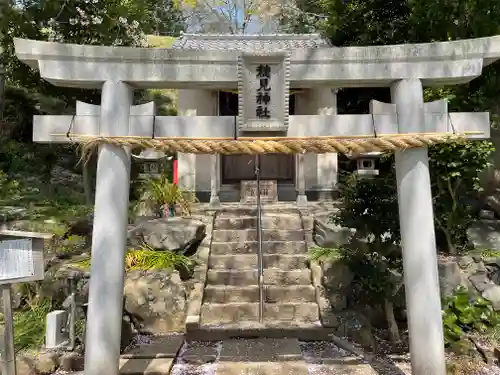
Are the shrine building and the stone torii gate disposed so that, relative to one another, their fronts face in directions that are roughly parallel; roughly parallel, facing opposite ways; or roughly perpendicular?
roughly parallel

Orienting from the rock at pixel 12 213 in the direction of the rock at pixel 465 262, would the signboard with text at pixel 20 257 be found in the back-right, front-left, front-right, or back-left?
front-right

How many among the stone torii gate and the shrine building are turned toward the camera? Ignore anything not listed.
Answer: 2

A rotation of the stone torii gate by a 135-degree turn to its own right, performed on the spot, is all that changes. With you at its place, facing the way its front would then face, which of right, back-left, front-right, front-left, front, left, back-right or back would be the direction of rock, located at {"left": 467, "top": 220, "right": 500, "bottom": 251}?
right

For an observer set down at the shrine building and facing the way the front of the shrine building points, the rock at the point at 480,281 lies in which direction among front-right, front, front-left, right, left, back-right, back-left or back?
front-left

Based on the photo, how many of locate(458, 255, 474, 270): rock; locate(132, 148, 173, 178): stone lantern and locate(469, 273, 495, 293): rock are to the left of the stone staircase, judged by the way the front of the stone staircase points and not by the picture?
2

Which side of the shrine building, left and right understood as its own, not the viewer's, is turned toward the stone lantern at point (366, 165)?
left

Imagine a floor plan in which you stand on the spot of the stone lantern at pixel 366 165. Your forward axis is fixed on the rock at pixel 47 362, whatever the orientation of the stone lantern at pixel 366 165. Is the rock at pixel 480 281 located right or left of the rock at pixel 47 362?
left

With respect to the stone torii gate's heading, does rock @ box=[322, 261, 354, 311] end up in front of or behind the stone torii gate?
behind

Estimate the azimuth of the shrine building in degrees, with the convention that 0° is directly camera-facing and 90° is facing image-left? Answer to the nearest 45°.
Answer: approximately 0°

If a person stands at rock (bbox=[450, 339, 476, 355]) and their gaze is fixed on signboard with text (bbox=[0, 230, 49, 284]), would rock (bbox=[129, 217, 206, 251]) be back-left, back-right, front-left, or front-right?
front-right

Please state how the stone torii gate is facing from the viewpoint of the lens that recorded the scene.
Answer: facing the viewer
